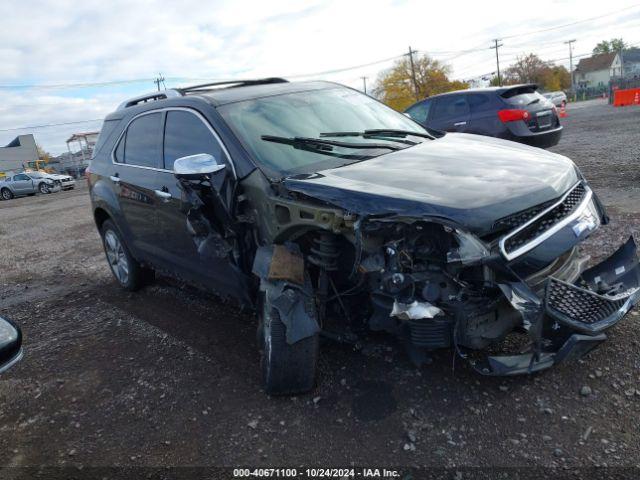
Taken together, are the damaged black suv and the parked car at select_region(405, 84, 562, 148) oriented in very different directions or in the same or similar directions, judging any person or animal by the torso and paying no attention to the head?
very different directions

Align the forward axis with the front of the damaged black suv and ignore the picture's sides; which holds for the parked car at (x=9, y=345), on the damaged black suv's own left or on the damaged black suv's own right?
on the damaged black suv's own right

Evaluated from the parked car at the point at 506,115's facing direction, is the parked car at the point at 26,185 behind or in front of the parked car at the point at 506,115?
in front

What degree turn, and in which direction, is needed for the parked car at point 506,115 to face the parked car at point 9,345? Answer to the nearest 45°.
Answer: approximately 135° to its left

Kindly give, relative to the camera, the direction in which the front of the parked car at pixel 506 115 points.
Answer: facing away from the viewer and to the left of the viewer

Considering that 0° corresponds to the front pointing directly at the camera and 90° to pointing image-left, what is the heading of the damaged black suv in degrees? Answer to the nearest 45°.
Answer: approximately 315°

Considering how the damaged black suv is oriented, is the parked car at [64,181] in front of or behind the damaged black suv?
behind

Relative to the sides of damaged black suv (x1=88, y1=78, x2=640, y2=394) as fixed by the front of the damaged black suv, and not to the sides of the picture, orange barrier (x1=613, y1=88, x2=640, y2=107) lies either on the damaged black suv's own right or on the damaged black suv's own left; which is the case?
on the damaged black suv's own left
